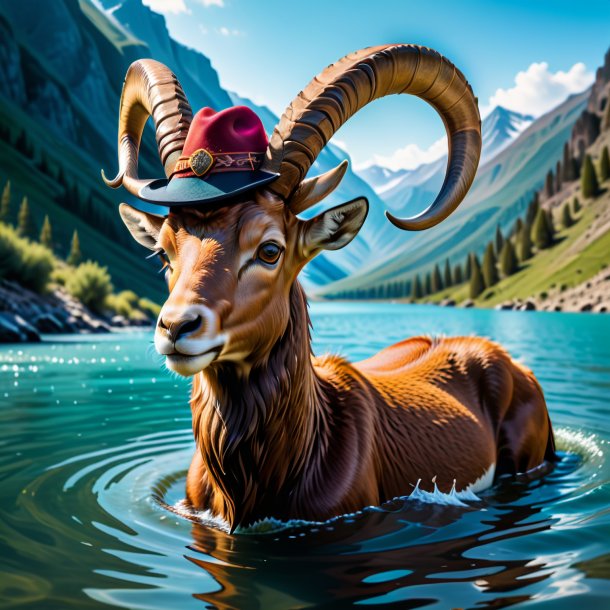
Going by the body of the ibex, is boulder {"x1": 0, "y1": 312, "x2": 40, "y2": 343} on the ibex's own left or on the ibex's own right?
on the ibex's own right

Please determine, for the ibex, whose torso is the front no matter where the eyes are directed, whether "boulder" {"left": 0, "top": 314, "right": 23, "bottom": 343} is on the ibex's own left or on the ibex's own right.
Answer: on the ibex's own right

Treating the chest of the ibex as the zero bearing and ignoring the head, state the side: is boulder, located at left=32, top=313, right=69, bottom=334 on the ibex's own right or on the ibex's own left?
on the ibex's own right

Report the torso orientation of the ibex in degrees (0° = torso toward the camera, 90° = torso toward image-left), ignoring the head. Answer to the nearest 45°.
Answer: approximately 45°
